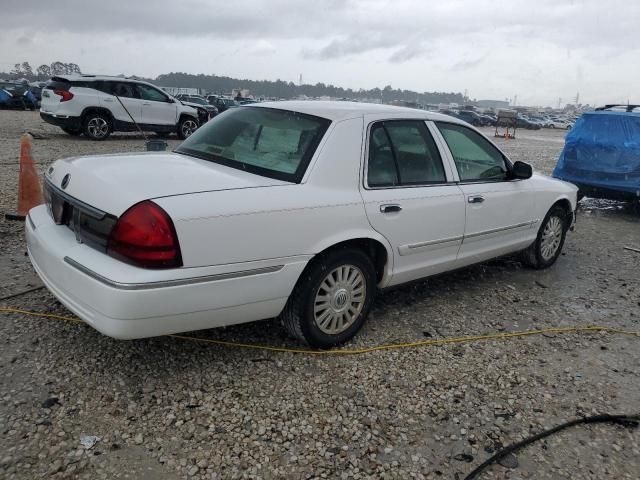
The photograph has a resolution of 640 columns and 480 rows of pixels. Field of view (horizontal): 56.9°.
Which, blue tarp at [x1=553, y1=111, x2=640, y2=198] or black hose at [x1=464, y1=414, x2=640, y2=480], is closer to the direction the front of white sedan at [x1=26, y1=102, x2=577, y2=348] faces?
the blue tarp

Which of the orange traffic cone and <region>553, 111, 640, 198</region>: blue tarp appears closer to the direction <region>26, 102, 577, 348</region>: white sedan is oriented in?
the blue tarp

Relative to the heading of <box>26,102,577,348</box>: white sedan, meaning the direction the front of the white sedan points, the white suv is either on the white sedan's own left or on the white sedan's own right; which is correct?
on the white sedan's own left

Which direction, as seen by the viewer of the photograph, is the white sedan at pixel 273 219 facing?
facing away from the viewer and to the right of the viewer

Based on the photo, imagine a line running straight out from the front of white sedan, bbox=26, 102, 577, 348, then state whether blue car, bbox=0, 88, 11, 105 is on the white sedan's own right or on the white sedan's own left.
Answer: on the white sedan's own left

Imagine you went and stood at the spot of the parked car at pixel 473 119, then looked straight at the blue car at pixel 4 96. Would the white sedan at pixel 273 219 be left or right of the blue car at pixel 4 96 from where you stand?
left

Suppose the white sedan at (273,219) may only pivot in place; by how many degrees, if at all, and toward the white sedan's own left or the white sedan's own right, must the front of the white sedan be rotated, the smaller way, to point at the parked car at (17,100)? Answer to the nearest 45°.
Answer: approximately 90° to the white sedan's own left

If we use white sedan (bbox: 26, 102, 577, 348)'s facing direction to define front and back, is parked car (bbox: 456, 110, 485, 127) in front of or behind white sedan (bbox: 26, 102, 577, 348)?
in front

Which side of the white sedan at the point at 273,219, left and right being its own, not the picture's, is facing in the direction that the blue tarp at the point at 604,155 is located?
front

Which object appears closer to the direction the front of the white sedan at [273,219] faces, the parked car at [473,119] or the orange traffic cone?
the parked car
